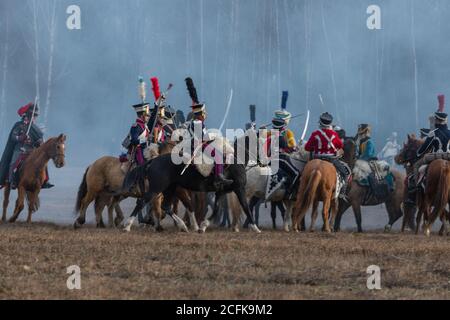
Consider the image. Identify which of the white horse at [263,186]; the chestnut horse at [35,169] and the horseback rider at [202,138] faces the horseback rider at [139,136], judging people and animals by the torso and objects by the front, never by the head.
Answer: the chestnut horse

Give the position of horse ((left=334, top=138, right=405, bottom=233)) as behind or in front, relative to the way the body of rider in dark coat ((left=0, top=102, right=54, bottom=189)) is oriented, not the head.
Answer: in front

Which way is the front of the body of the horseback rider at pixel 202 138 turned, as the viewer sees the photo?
to the viewer's right

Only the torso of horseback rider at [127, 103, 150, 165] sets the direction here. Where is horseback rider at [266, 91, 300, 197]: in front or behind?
in front

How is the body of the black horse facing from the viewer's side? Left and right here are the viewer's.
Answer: facing to the right of the viewer

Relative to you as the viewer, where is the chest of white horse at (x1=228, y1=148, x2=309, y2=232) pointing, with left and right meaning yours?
facing to the right of the viewer

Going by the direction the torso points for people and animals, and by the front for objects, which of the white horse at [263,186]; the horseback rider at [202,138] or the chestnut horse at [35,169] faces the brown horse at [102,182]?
the chestnut horse

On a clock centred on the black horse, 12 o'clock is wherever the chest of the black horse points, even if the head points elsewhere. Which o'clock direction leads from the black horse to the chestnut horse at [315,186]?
The chestnut horse is roughly at 12 o'clock from the black horse.

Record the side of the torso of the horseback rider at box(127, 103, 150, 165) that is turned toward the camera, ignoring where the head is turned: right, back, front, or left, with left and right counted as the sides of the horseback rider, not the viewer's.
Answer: right
